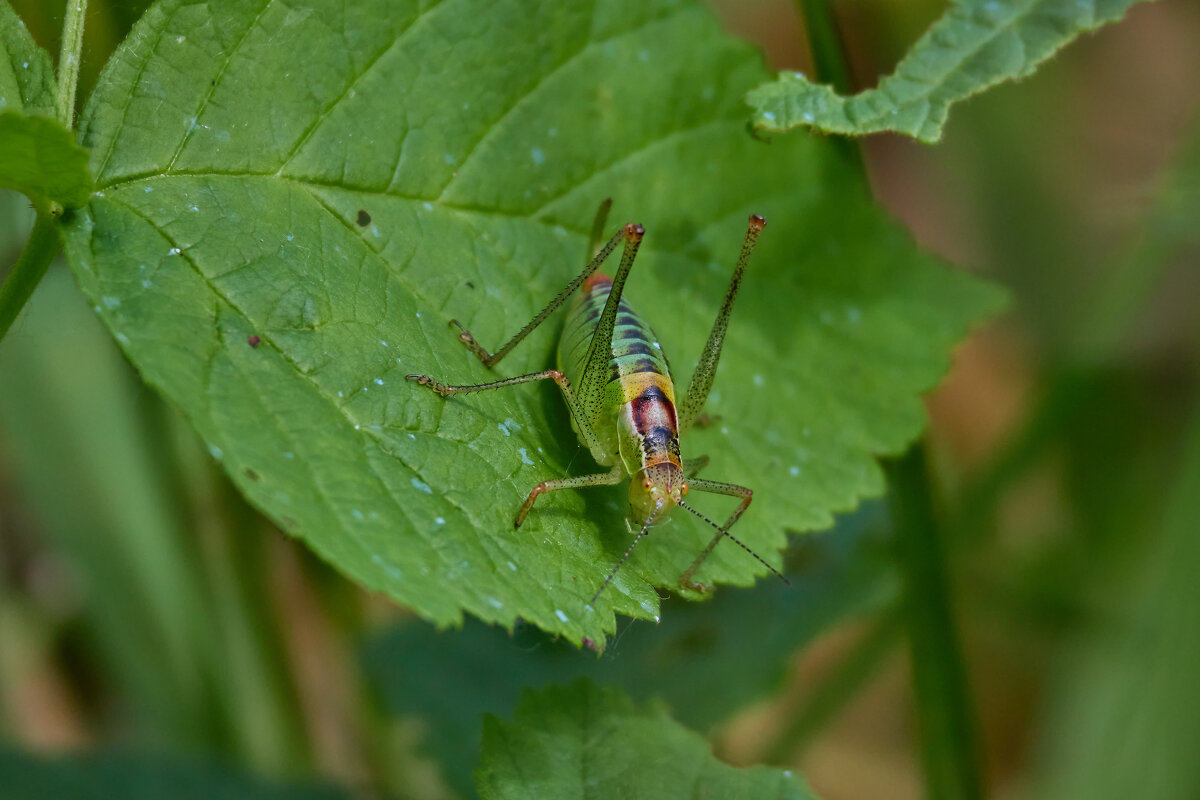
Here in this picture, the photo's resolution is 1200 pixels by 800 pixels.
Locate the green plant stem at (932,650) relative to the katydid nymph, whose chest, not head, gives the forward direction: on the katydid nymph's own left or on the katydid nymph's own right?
on the katydid nymph's own left

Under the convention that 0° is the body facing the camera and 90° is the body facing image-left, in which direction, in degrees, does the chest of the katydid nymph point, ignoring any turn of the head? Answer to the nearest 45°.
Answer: approximately 0°
